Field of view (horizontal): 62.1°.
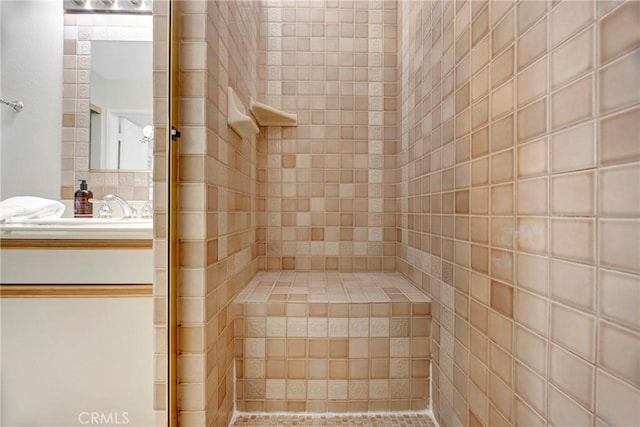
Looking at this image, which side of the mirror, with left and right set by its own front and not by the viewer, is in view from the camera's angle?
front

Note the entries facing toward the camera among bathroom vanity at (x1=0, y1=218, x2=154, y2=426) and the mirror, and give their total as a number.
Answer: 2
